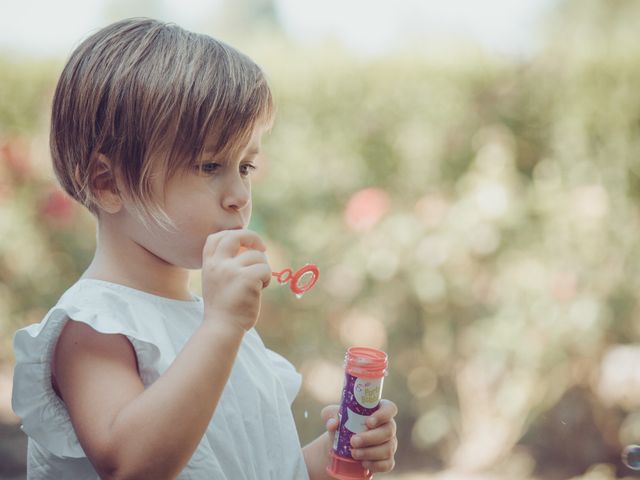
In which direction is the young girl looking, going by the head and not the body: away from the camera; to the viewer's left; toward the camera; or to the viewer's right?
to the viewer's right

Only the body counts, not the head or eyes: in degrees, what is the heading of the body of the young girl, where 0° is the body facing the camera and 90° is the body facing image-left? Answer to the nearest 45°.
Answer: approximately 315°

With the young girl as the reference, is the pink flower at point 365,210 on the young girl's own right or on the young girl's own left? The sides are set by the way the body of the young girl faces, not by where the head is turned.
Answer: on the young girl's own left
